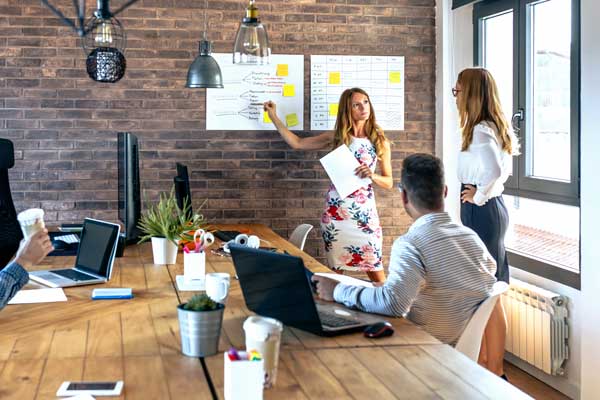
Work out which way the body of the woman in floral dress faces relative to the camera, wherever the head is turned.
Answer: toward the camera

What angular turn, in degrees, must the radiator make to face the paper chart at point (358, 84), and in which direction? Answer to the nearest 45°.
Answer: approximately 90° to its right

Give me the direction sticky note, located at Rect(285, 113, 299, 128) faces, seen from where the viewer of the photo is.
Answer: facing the viewer

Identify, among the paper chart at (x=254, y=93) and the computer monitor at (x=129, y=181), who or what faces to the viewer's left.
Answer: the computer monitor

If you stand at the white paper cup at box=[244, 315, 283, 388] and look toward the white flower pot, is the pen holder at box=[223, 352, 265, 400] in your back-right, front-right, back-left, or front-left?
back-left

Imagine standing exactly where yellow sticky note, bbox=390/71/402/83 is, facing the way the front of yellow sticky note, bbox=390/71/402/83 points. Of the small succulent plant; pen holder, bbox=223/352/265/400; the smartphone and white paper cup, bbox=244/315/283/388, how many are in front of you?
4

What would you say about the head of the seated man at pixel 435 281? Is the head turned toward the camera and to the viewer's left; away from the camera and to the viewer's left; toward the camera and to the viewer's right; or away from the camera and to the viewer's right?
away from the camera and to the viewer's left

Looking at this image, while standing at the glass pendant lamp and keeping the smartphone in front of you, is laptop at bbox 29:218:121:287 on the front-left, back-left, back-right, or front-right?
front-right

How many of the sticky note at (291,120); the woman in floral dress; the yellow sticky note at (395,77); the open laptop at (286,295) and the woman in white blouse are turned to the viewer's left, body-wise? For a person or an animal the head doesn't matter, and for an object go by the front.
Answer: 1

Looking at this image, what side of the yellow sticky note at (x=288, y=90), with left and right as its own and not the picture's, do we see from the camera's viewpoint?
front

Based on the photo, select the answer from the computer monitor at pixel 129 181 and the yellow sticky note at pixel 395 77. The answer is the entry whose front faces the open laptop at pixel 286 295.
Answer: the yellow sticky note

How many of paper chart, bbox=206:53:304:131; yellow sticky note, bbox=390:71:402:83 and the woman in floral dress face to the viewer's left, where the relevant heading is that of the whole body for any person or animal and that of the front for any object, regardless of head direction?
0

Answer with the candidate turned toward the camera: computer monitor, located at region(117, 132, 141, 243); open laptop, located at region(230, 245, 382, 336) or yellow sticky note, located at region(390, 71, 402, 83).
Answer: the yellow sticky note

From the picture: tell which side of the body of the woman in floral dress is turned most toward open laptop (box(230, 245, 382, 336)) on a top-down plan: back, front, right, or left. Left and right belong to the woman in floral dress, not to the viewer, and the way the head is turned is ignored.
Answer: front

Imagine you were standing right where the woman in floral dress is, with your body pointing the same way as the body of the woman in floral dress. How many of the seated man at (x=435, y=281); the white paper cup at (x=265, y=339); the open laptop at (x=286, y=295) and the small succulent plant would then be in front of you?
4

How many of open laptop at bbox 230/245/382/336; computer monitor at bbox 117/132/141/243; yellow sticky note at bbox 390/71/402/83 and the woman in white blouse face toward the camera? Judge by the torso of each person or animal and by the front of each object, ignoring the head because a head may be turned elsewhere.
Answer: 1

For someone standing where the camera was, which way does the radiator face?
facing the viewer and to the left of the viewer

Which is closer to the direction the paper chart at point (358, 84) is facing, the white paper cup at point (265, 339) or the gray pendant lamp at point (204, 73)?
the white paper cup
